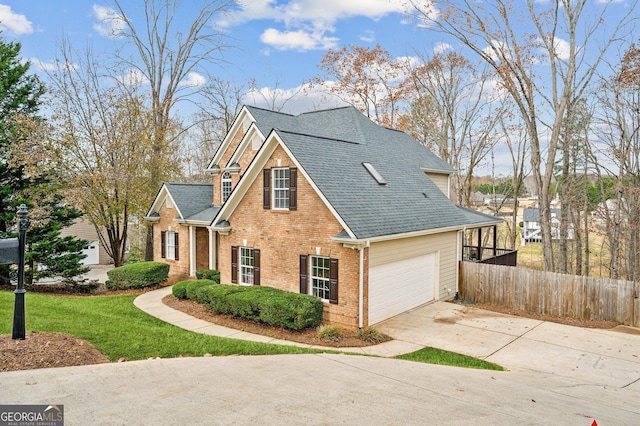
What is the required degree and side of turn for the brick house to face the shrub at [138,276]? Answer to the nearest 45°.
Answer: approximately 90° to its right

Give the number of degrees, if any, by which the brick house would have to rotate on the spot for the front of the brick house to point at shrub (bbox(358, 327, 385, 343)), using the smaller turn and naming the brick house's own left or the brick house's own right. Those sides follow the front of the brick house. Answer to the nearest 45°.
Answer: approximately 45° to the brick house's own left

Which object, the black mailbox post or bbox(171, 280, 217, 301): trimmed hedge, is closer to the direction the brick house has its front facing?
the black mailbox post

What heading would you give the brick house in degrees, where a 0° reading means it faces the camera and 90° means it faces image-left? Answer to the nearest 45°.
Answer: approximately 45°

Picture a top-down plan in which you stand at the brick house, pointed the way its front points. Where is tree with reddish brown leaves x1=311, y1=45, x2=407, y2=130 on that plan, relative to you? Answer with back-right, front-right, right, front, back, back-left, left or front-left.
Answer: back-right

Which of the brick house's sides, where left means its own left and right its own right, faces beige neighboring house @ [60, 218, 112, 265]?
right

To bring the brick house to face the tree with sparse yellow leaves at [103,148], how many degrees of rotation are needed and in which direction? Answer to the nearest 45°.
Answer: approximately 90° to its right
